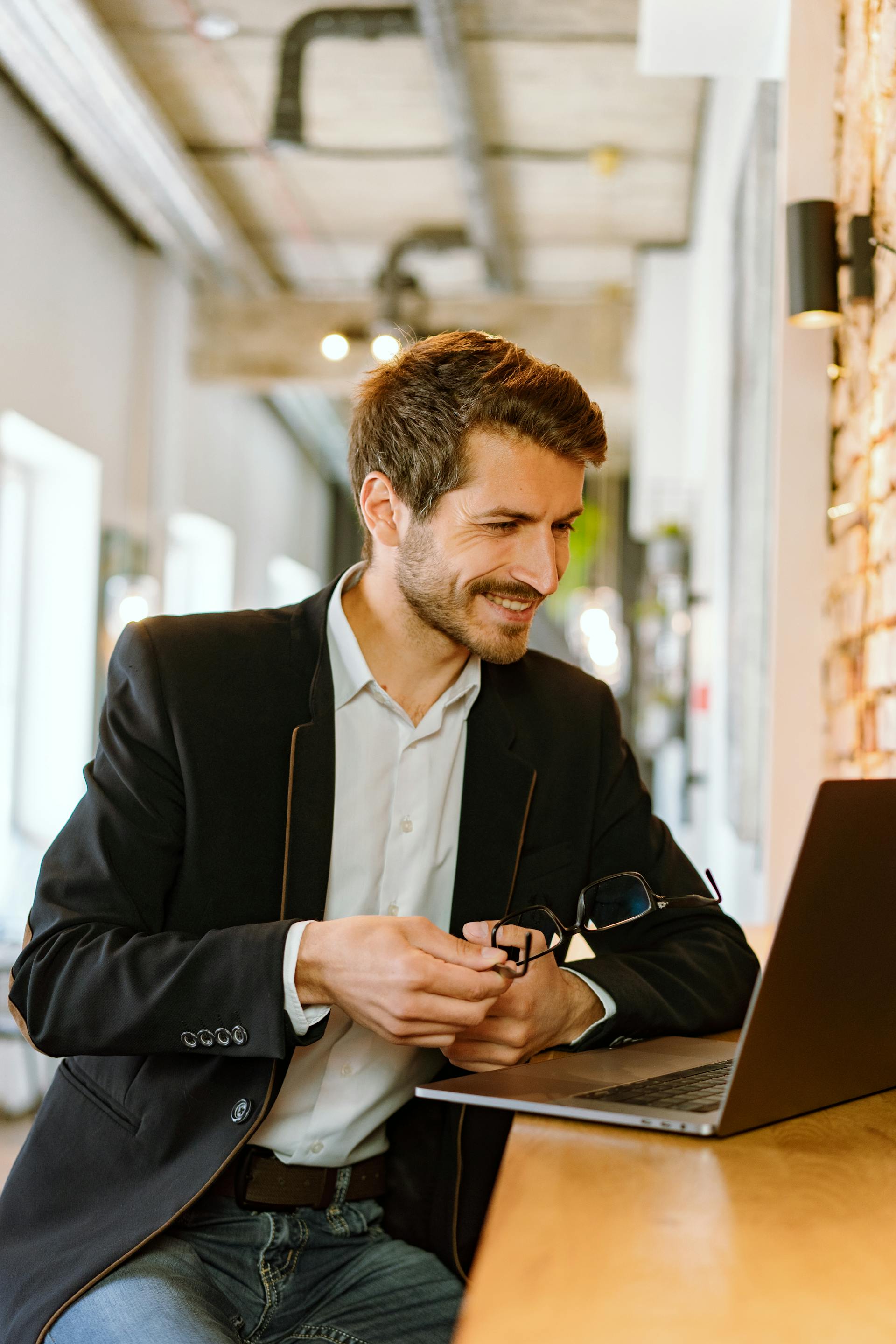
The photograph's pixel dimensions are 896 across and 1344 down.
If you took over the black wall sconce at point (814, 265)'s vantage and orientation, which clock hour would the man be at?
The man is roughly at 10 o'clock from the black wall sconce.

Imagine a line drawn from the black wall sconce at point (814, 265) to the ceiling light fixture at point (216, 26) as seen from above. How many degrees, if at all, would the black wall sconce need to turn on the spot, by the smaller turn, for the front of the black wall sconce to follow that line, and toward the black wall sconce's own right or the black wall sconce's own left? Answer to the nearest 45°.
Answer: approximately 45° to the black wall sconce's own right

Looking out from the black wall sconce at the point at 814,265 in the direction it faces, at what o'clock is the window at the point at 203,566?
The window is roughly at 2 o'clock from the black wall sconce.

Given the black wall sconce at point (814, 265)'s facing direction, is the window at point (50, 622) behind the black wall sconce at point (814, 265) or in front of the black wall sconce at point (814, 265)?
in front

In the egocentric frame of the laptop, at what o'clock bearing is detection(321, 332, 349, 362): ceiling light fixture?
The ceiling light fixture is roughly at 1 o'clock from the laptop.

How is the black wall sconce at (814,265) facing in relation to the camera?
to the viewer's left

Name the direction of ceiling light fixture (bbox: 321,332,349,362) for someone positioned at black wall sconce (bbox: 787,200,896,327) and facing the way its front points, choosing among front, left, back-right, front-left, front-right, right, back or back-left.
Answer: front-right

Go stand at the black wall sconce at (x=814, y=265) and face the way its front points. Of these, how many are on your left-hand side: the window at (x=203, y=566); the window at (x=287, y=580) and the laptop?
1

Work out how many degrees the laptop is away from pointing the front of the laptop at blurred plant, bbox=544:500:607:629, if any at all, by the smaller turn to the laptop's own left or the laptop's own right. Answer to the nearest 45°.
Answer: approximately 45° to the laptop's own right

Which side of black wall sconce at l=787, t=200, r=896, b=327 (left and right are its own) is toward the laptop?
left

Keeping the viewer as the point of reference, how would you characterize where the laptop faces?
facing away from the viewer and to the left of the viewer

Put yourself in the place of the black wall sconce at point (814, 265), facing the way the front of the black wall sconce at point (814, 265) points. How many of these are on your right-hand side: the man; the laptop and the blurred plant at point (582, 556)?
1

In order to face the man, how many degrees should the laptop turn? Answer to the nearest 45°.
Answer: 0° — it already faces them
